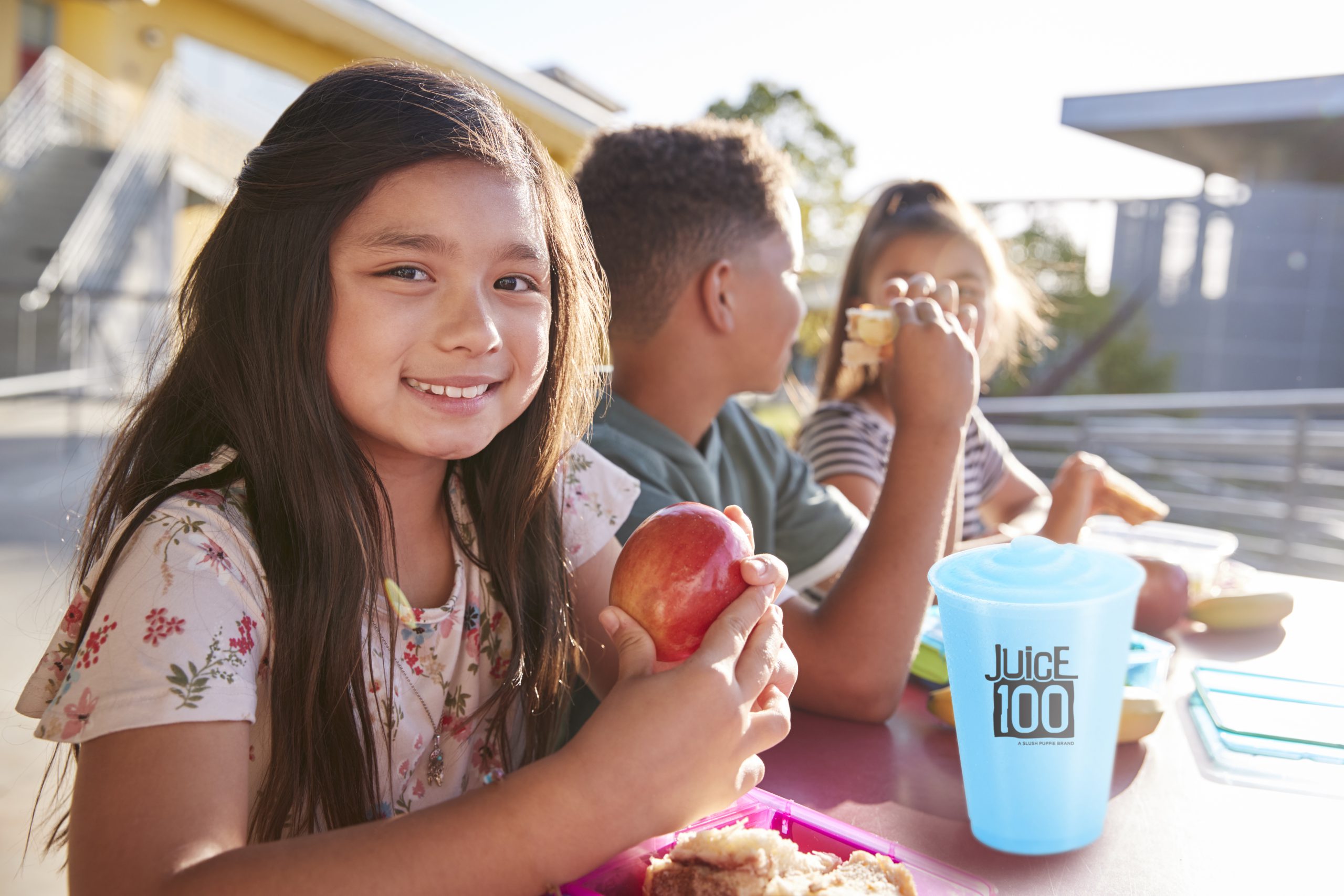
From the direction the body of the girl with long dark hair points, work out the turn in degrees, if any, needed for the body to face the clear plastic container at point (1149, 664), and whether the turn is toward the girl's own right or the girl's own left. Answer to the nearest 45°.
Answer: approximately 45° to the girl's own left

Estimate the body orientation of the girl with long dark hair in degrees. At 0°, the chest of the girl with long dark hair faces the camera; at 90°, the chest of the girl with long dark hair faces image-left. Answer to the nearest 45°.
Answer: approximately 315°

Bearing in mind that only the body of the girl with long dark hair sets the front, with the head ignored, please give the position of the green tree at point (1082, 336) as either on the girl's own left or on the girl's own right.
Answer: on the girl's own left

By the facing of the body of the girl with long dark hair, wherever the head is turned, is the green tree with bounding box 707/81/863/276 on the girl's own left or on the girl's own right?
on the girl's own left

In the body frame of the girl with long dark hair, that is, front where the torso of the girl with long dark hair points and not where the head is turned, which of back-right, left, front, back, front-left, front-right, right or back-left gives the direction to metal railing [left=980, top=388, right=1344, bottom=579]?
left

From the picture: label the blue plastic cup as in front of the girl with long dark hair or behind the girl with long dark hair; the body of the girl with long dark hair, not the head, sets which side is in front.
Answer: in front

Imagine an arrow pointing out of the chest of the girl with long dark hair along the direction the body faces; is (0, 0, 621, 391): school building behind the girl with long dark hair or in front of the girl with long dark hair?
behind

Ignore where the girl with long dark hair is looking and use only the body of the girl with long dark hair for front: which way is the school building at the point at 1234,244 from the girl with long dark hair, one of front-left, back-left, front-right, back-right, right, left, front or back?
left

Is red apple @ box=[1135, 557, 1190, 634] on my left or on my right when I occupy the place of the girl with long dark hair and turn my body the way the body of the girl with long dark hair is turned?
on my left

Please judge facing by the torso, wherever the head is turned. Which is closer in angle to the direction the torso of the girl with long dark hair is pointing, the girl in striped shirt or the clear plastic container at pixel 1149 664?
the clear plastic container
